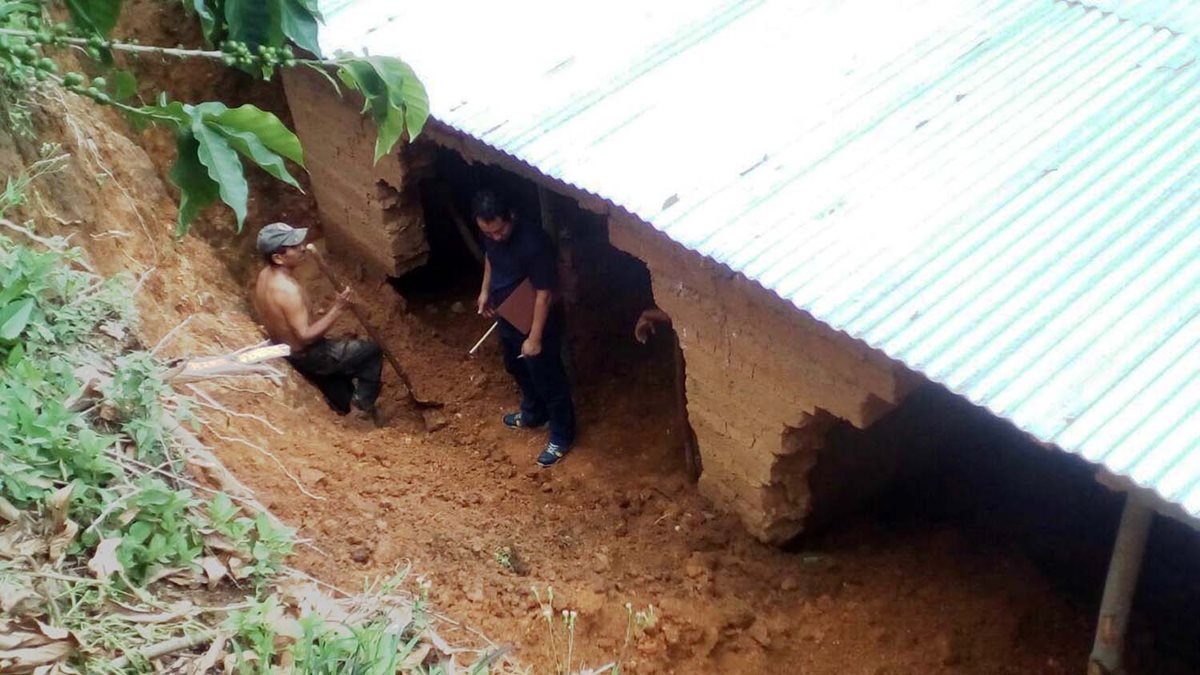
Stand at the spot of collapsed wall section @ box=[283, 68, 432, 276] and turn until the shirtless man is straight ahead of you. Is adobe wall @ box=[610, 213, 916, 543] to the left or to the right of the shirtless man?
left

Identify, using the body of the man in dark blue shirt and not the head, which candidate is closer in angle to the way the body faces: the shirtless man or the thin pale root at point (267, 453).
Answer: the thin pale root

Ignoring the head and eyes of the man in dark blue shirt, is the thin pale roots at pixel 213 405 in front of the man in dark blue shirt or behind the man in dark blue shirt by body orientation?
in front

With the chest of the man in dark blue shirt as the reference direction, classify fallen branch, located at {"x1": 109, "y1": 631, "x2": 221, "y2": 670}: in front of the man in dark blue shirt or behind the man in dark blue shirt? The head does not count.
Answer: in front

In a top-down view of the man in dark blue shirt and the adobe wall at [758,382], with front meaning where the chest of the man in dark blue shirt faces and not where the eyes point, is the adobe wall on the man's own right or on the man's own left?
on the man's own left

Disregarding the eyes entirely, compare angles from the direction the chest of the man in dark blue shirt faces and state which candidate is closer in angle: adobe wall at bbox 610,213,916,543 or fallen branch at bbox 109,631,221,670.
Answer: the fallen branch

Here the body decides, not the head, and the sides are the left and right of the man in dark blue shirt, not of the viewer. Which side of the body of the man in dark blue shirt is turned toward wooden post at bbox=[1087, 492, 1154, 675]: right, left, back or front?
left

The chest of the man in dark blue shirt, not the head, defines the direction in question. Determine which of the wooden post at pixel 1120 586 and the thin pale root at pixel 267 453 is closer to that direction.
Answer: the thin pale root

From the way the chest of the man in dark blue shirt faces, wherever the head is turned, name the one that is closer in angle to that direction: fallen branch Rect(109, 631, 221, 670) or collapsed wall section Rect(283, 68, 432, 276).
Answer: the fallen branch

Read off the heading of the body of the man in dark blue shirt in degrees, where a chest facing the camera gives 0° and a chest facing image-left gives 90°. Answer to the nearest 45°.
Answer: approximately 45°

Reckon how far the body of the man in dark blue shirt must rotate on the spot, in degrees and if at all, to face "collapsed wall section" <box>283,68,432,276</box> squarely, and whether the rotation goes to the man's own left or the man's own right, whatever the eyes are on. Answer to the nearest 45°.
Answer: approximately 135° to the man's own right

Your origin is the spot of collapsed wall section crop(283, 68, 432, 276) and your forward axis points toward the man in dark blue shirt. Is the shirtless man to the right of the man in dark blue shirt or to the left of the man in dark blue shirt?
right

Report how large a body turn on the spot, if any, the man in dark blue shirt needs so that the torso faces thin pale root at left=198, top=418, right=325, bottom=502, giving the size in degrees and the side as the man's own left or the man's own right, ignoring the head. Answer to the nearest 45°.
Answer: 0° — they already face it
